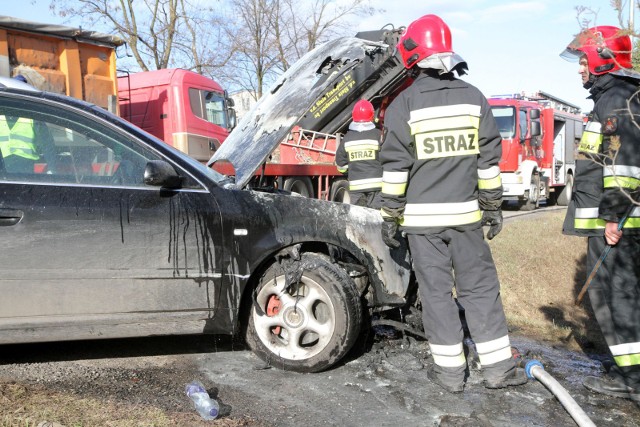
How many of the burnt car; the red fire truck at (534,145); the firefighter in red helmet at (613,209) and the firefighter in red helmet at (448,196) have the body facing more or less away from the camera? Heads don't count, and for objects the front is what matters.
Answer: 1

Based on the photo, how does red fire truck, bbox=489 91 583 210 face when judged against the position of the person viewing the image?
facing the viewer and to the left of the viewer

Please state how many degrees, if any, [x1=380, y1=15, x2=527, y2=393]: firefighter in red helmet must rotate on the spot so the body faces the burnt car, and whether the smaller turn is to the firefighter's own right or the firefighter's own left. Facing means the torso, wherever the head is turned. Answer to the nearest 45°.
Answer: approximately 90° to the firefighter's own left

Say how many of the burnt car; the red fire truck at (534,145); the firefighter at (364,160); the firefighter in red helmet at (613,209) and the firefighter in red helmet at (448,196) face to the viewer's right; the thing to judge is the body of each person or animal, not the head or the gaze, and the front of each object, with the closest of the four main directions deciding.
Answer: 1

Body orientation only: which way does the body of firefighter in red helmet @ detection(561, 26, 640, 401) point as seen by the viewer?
to the viewer's left

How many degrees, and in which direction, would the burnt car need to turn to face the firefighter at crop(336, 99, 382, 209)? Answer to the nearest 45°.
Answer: approximately 45° to its left

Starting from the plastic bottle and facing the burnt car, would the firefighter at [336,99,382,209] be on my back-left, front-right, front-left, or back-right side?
front-right

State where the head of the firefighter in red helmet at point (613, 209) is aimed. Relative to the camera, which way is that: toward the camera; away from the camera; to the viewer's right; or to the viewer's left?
to the viewer's left

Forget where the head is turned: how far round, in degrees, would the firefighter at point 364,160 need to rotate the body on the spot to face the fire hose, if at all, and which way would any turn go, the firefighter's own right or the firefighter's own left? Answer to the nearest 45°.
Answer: approximately 180°

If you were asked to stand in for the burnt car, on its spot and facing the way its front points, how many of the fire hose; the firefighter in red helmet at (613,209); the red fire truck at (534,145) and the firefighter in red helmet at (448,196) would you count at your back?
0

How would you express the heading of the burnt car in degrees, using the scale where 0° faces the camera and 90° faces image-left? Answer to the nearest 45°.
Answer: approximately 270°

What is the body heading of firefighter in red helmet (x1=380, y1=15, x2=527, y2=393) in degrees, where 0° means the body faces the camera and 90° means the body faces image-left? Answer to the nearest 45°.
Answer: approximately 180°

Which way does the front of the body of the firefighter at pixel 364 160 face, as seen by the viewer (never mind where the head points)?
away from the camera

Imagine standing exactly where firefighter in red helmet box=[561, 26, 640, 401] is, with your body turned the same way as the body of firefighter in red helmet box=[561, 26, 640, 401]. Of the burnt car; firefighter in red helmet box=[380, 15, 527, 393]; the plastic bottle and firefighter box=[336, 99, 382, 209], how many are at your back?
0
